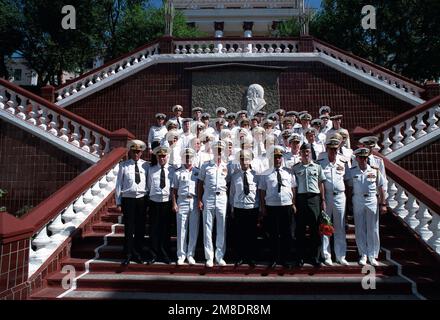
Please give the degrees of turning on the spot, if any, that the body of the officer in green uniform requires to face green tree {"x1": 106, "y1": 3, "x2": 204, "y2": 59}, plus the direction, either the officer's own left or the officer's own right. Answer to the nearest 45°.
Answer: approximately 135° to the officer's own right

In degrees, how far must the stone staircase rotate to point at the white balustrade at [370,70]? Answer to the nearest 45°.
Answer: approximately 135° to its left

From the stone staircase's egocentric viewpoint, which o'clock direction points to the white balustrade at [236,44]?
The white balustrade is roughly at 6 o'clock from the stone staircase.

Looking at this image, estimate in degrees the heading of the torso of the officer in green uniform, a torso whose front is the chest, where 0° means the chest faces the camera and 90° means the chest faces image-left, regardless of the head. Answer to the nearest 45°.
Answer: approximately 0°

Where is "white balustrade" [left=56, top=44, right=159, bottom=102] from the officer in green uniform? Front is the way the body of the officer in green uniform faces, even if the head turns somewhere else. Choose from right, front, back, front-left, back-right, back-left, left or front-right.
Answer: back-right
